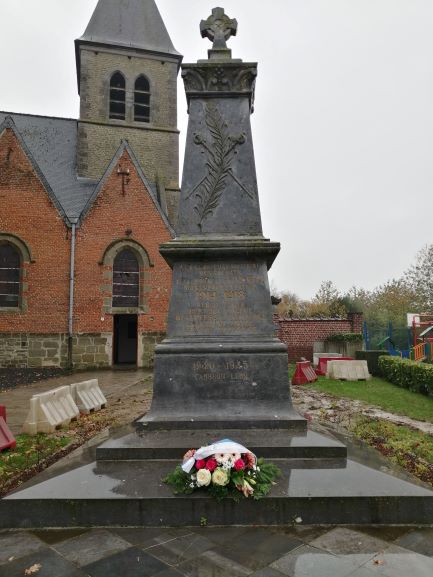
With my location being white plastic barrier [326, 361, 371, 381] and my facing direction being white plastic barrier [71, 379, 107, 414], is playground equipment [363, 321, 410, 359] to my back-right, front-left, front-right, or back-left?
back-right

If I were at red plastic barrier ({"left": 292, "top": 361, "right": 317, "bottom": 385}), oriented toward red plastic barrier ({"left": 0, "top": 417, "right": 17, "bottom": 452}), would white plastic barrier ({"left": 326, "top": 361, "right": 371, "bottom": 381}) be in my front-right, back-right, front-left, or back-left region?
back-left

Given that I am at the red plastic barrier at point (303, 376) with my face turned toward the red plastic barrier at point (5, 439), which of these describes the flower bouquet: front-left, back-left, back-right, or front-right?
front-left

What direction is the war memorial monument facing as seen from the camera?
toward the camera

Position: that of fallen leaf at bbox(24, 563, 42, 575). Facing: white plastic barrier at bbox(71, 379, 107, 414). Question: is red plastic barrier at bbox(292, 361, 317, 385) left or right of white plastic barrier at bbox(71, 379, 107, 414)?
right

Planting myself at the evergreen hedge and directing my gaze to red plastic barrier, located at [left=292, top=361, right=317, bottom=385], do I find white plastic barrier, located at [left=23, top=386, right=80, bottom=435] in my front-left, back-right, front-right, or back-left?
front-left

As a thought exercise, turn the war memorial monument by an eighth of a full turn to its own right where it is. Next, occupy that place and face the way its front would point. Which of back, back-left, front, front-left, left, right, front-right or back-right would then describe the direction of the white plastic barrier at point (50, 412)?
right

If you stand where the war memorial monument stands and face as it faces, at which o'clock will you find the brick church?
The brick church is roughly at 5 o'clock from the war memorial monument.

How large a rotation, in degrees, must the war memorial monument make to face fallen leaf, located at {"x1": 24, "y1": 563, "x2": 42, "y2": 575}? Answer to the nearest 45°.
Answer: approximately 45° to its right

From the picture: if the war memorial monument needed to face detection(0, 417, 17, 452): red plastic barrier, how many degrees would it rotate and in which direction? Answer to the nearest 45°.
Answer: approximately 135° to its right

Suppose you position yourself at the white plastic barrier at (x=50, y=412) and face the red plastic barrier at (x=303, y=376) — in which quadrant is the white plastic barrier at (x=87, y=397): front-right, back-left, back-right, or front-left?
front-left

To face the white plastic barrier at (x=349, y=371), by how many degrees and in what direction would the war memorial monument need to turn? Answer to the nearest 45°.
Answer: approximately 135° to its left

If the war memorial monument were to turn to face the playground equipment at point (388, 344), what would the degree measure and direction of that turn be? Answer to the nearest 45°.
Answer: approximately 135° to its left

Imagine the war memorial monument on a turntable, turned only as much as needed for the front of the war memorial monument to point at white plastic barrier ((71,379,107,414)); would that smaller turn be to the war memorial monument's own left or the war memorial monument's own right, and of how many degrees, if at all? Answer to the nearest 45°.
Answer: approximately 135° to the war memorial monument's own right
